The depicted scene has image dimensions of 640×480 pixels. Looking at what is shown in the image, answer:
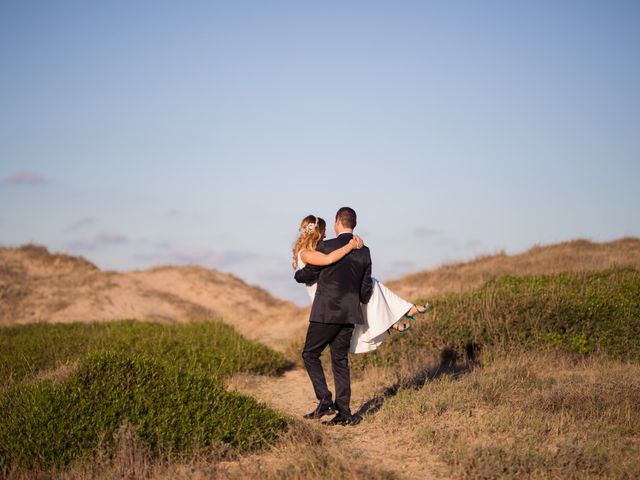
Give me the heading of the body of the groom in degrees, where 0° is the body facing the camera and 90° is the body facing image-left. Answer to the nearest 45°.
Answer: approximately 135°

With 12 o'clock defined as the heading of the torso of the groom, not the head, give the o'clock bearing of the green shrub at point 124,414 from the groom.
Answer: The green shrub is roughly at 10 o'clock from the groom.
